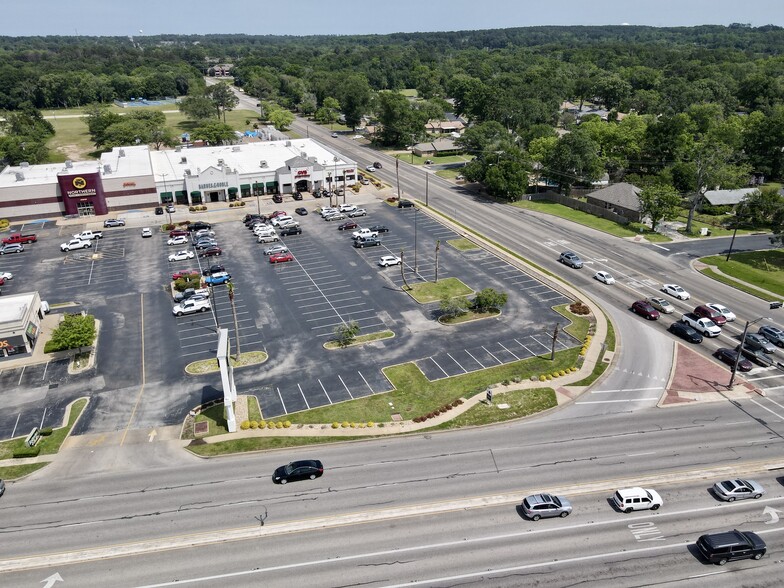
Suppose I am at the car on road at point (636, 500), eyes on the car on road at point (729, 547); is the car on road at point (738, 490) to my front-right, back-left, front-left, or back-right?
front-left

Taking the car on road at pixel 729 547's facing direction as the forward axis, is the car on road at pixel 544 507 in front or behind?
behind

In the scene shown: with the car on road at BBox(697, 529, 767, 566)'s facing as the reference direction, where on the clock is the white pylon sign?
The white pylon sign is roughly at 7 o'clock from the car on road.

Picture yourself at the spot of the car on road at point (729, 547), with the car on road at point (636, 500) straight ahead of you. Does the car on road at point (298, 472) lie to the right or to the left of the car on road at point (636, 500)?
left

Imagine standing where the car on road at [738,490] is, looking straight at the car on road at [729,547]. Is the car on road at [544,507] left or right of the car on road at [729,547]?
right

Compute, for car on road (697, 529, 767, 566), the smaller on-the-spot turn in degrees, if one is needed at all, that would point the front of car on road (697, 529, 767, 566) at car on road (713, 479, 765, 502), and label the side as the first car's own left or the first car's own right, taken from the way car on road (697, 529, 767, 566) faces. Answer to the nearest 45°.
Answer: approximately 45° to the first car's own left

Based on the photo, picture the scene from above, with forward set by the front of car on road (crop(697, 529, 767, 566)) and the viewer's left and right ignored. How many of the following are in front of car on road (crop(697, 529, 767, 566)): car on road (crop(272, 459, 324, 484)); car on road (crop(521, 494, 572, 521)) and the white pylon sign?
0

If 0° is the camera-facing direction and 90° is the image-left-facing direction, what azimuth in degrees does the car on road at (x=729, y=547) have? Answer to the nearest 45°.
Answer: approximately 225°

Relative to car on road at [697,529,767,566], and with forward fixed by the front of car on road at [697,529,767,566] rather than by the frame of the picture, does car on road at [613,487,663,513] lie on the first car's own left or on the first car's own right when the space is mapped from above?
on the first car's own left

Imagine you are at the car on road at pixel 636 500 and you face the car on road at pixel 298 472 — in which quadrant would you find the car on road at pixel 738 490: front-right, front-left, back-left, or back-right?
back-right
